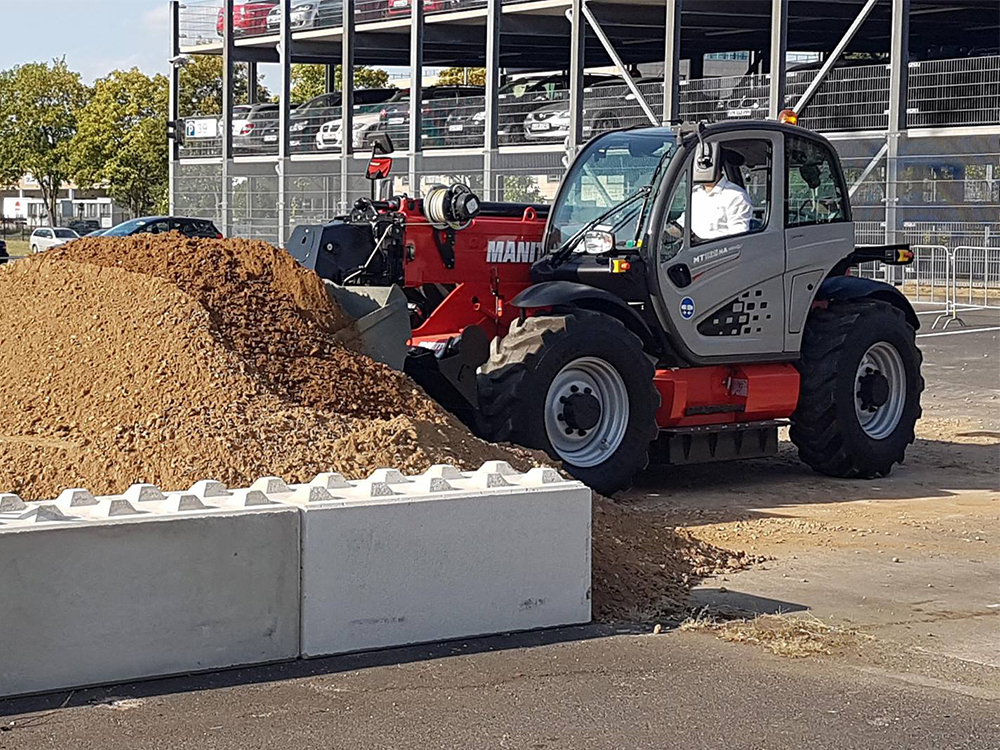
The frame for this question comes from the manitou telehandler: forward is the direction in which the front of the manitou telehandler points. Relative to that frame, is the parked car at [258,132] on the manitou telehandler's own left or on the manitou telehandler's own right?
on the manitou telehandler's own right

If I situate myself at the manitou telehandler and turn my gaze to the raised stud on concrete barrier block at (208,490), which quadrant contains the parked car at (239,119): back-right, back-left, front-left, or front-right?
back-right

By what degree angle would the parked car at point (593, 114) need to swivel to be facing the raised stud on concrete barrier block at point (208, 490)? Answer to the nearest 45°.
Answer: approximately 45° to its left

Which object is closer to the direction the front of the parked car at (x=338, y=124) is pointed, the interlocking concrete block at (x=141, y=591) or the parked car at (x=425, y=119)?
the interlocking concrete block

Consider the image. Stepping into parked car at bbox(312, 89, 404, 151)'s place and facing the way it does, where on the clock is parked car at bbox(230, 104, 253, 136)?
parked car at bbox(230, 104, 253, 136) is roughly at 3 o'clock from parked car at bbox(312, 89, 404, 151).

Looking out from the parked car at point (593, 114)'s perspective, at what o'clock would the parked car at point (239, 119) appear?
the parked car at point (239, 119) is roughly at 3 o'clock from the parked car at point (593, 114).

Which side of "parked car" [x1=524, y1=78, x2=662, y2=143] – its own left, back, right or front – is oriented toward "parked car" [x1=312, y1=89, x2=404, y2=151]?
right

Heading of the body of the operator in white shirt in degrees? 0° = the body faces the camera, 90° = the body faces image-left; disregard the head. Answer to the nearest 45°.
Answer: approximately 45°
